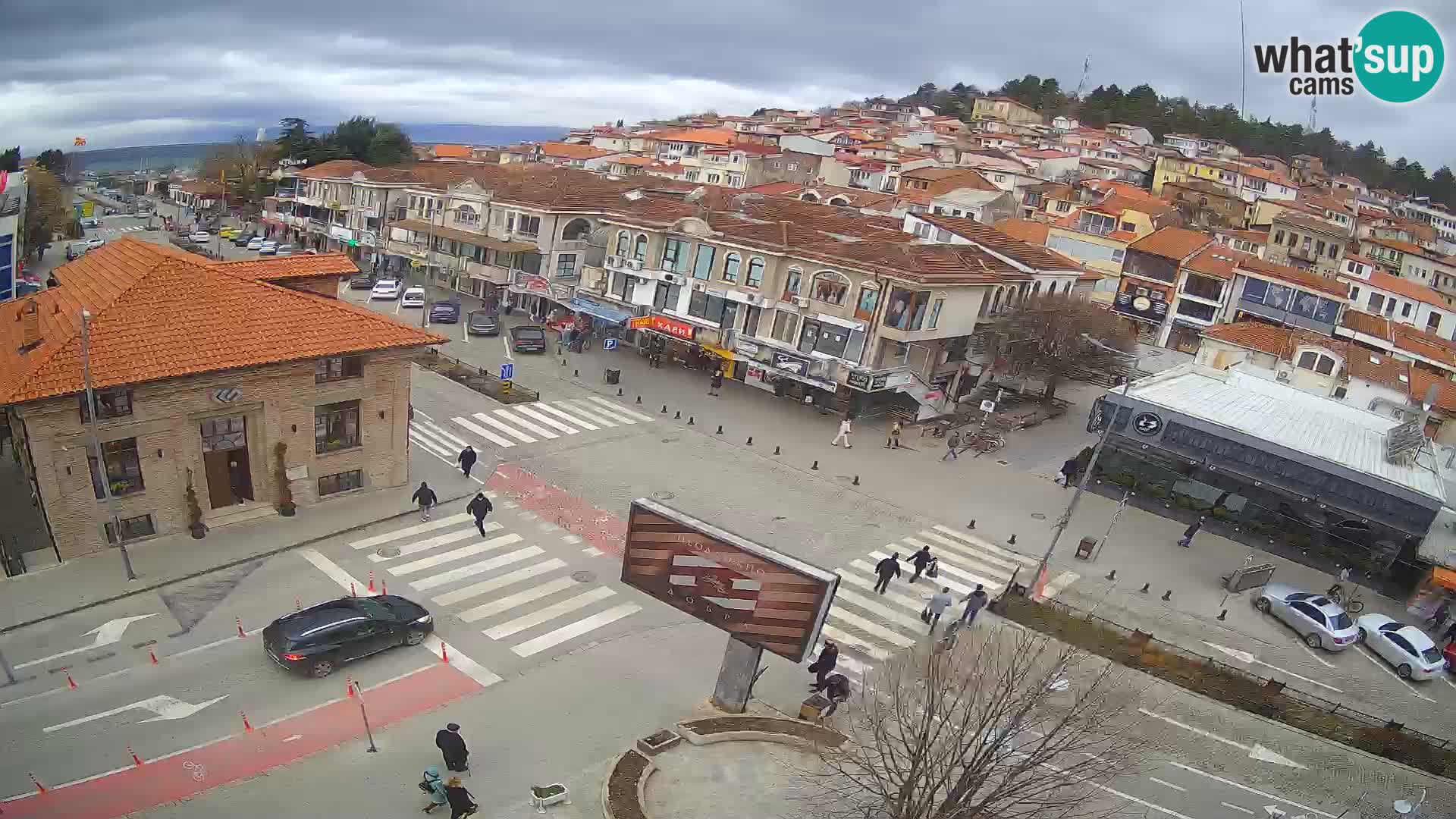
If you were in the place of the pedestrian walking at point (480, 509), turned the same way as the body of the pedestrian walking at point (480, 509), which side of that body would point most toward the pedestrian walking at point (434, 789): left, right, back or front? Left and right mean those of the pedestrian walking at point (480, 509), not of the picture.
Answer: front

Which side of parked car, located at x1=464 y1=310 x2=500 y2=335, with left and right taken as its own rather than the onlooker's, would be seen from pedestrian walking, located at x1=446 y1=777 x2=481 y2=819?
front

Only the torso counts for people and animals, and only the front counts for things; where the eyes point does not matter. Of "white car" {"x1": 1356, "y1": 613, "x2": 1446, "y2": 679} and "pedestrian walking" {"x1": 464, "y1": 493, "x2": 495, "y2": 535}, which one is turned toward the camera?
the pedestrian walking

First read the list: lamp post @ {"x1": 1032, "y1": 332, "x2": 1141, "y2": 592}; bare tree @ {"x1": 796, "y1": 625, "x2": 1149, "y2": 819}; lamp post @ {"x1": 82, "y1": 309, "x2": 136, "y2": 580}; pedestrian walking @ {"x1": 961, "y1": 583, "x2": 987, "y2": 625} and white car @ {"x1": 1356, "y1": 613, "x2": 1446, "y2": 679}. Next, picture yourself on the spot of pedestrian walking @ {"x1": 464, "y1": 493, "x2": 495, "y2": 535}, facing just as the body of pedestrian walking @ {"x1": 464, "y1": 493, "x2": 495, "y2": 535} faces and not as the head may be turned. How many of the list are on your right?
1

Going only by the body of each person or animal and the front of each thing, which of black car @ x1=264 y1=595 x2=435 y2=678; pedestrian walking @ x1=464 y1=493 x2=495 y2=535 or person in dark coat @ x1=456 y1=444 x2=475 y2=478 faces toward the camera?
the pedestrian walking

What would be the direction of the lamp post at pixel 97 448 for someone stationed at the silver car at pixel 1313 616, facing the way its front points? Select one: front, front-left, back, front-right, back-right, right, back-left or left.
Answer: left

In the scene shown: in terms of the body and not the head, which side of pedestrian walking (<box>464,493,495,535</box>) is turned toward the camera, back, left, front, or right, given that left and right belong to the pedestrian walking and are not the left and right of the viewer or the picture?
front

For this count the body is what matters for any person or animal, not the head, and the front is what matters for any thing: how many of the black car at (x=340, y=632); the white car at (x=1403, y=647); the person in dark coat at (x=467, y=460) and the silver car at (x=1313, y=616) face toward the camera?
1

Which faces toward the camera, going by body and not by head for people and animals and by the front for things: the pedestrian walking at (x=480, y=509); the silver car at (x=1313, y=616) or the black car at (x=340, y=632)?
the pedestrian walking

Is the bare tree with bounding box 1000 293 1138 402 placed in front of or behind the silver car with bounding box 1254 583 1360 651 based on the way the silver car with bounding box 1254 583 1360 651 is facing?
in front

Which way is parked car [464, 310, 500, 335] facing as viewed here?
toward the camera

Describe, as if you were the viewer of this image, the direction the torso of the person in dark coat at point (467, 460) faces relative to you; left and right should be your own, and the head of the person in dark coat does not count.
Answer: facing away from the viewer

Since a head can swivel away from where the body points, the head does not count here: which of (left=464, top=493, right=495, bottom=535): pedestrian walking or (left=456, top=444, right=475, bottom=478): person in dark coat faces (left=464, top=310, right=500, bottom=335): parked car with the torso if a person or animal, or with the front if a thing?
the person in dark coat
